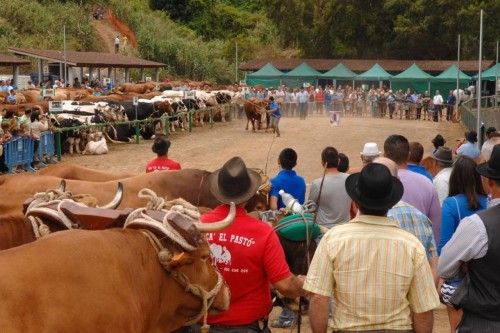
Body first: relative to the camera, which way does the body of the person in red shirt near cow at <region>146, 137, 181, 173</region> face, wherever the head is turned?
away from the camera

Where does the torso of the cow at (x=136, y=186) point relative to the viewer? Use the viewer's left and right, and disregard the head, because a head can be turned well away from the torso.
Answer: facing to the right of the viewer

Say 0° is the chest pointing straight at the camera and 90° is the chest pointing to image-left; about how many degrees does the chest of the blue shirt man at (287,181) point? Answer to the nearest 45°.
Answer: approximately 180°

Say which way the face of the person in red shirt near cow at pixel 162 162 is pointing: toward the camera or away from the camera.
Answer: away from the camera

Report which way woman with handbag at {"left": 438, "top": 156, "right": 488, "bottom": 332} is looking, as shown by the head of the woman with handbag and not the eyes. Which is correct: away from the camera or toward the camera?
away from the camera

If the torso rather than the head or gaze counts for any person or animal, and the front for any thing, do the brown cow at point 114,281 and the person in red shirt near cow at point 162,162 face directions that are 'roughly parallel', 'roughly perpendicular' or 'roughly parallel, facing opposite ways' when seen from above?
roughly perpendicular

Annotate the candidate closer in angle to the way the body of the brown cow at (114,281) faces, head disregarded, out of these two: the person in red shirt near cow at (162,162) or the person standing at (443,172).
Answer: the person standing

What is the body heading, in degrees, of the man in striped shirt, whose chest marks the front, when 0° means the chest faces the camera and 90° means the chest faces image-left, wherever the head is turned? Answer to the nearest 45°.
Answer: approximately 180°

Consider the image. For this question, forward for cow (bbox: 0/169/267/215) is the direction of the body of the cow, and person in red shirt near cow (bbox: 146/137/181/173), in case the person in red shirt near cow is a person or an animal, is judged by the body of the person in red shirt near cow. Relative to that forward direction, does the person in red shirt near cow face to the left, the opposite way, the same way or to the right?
to the left

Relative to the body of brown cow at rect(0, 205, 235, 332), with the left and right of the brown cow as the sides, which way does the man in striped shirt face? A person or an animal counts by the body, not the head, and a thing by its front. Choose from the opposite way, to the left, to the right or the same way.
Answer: to the left

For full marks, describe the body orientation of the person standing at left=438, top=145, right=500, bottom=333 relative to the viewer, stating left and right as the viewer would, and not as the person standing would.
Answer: facing away from the viewer and to the left of the viewer

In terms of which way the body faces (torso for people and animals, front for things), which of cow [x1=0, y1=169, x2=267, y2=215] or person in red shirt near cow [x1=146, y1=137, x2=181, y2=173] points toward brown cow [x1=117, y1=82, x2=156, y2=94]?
the person in red shirt near cow

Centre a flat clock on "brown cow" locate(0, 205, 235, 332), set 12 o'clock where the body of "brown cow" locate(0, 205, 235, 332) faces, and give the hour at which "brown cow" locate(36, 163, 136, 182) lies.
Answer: "brown cow" locate(36, 163, 136, 182) is roughly at 9 o'clock from "brown cow" locate(0, 205, 235, 332).

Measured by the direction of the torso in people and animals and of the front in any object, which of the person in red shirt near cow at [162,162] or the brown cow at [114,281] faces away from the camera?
the person in red shirt near cow

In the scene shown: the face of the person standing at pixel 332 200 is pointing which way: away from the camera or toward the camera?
away from the camera
